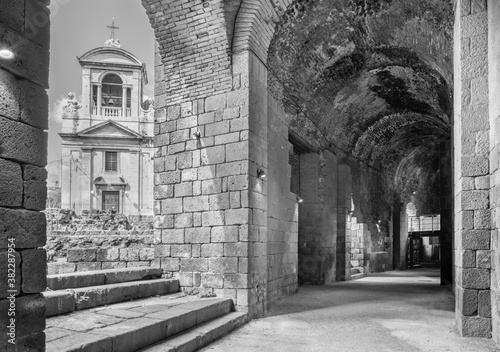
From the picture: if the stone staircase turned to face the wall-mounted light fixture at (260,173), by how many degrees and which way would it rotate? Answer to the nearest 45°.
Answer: approximately 90° to its left

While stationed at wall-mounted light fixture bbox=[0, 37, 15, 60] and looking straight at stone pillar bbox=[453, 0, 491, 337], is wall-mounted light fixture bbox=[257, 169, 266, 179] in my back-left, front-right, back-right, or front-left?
front-left

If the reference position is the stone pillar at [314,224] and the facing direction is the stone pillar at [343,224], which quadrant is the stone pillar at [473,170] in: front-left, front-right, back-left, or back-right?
back-right

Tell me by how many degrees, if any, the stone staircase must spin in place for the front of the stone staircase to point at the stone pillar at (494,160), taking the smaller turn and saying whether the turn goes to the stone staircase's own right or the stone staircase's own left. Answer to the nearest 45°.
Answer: approximately 45° to the stone staircase's own left

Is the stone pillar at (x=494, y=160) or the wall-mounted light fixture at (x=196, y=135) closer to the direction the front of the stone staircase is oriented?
the stone pillar

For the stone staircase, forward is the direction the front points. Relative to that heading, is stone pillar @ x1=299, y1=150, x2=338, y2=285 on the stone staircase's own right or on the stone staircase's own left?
on the stone staircase's own left

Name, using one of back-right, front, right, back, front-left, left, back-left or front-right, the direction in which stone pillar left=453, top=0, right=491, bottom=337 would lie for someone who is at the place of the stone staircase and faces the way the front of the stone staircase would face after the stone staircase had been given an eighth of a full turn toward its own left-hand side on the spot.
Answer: front

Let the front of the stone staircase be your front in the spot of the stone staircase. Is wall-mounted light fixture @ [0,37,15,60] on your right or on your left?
on your right

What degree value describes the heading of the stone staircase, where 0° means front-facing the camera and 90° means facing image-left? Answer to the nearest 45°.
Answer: approximately 315°
